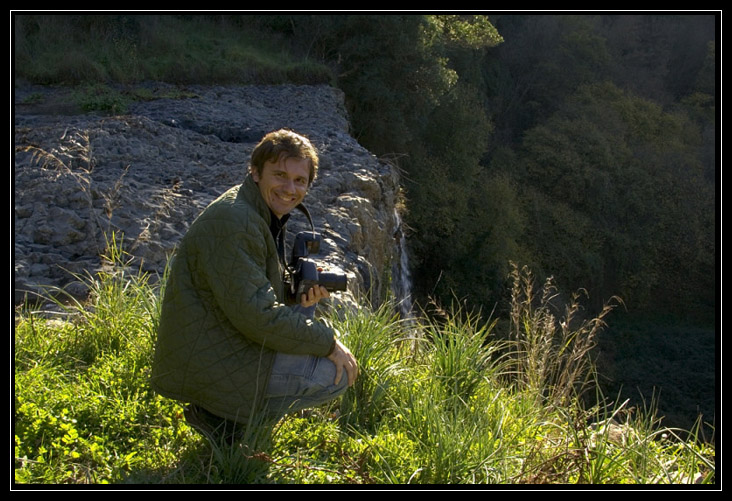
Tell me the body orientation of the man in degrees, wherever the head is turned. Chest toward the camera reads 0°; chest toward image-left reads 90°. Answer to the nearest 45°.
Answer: approximately 270°
